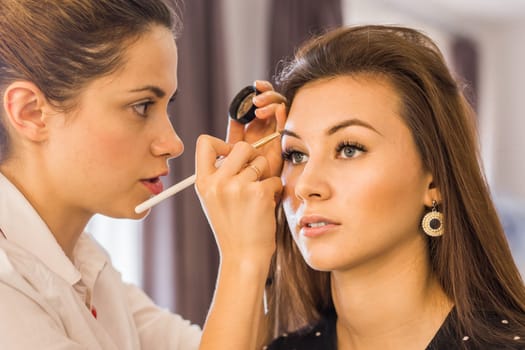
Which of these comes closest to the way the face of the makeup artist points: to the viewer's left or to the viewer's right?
to the viewer's right

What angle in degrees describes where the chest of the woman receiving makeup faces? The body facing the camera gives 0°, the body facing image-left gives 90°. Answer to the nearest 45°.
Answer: approximately 45°

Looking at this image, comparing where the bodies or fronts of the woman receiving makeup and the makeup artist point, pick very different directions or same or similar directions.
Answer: very different directions

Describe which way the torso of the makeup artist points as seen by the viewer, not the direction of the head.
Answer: to the viewer's right

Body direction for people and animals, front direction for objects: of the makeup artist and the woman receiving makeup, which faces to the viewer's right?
the makeup artist

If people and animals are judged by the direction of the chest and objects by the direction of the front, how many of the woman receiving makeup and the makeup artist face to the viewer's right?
1

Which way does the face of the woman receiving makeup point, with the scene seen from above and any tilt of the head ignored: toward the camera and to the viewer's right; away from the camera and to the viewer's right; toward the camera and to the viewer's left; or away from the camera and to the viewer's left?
toward the camera and to the viewer's left
